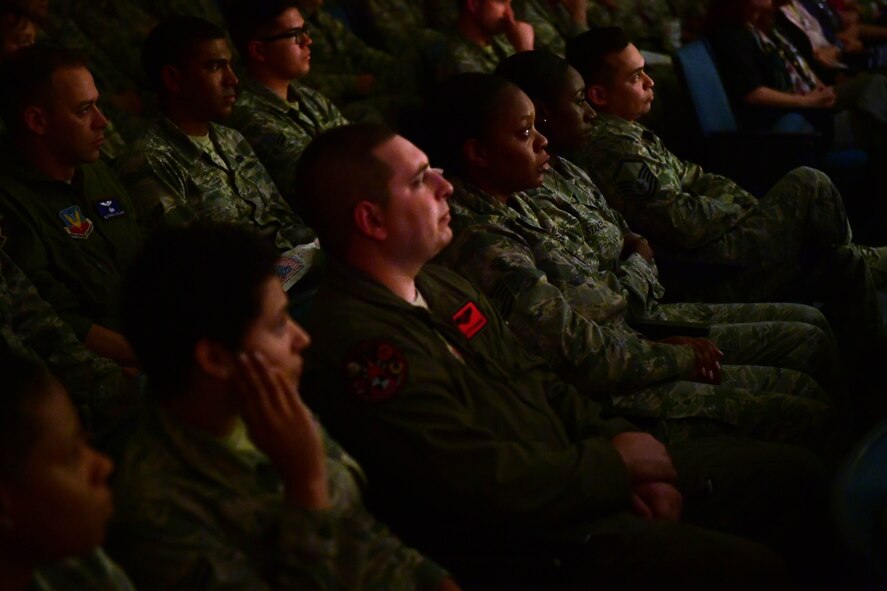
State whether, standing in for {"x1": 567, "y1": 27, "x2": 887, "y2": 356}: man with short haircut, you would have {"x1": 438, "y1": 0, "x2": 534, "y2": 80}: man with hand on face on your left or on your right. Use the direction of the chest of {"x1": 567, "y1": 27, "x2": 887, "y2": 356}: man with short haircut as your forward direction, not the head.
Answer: on your left

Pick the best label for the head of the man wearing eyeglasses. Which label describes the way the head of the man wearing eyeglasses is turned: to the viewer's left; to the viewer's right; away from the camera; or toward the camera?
to the viewer's right

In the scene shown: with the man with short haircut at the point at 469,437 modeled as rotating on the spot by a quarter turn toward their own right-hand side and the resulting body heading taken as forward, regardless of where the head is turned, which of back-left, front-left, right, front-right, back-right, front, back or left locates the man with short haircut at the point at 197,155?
back-right

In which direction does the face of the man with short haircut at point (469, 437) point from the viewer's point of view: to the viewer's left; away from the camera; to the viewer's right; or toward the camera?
to the viewer's right

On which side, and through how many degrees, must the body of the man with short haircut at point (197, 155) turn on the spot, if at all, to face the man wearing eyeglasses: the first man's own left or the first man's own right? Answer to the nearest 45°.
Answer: approximately 90° to the first man's own left

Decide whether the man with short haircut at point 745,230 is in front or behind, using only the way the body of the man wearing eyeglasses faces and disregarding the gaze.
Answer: in front

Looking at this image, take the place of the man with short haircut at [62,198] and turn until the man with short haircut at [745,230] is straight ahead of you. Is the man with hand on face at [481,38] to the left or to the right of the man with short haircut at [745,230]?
left

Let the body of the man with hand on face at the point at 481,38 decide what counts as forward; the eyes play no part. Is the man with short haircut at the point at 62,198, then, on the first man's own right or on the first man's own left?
on the first man's own right

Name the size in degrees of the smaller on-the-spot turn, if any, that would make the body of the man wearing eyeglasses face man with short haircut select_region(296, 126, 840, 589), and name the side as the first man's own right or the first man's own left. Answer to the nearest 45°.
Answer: approximately 45° to the first man's own right

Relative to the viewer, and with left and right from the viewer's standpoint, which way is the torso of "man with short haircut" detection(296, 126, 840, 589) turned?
facing to the right of the viewer

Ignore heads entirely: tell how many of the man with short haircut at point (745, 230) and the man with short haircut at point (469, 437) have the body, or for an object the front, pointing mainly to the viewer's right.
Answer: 2

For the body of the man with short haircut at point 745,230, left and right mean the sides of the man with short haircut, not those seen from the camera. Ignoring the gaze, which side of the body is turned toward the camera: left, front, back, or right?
right

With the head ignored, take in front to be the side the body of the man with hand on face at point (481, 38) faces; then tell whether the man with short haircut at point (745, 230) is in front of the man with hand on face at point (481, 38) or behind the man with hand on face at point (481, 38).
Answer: in front

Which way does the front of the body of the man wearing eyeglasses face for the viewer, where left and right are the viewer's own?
facing the viewer and to the right of the viewer

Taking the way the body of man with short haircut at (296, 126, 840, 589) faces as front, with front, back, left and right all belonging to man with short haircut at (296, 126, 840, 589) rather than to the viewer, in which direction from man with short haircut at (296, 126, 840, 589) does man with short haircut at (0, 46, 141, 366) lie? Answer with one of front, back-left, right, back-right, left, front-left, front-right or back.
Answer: back-left

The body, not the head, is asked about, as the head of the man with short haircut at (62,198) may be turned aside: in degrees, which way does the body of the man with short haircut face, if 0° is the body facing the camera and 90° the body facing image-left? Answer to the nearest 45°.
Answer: approximately 315°
